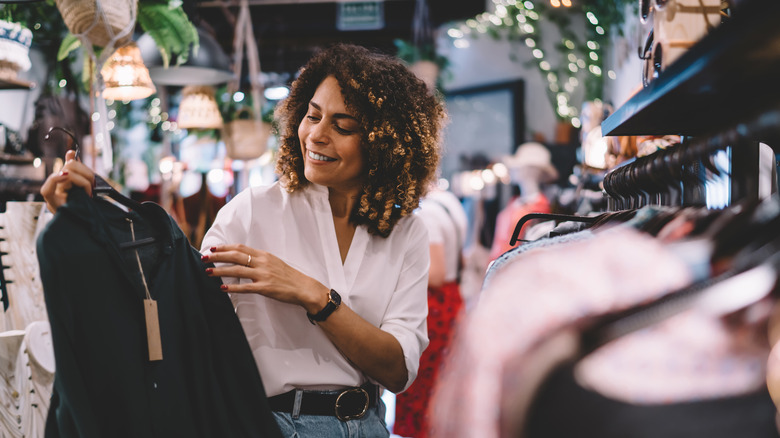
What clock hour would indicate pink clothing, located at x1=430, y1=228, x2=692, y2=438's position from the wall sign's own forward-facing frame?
The pink clothing is roughly at 12 o'clock from the wall sign.

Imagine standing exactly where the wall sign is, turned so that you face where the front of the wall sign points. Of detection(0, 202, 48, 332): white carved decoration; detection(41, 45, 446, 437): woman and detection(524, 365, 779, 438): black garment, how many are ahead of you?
3

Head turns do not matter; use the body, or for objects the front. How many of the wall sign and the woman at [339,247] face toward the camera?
2

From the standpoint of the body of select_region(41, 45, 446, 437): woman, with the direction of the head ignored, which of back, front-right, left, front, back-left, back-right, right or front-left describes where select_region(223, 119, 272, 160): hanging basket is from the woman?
back

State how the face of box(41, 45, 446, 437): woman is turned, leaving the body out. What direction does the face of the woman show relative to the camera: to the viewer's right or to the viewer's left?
to the viewer's left

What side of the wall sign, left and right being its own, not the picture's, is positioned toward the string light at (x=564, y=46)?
left

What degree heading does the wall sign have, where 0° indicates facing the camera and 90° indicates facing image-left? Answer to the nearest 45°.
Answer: approximately 0°

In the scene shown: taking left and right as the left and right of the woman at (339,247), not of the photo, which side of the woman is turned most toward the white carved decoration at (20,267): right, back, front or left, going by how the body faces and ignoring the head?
right
